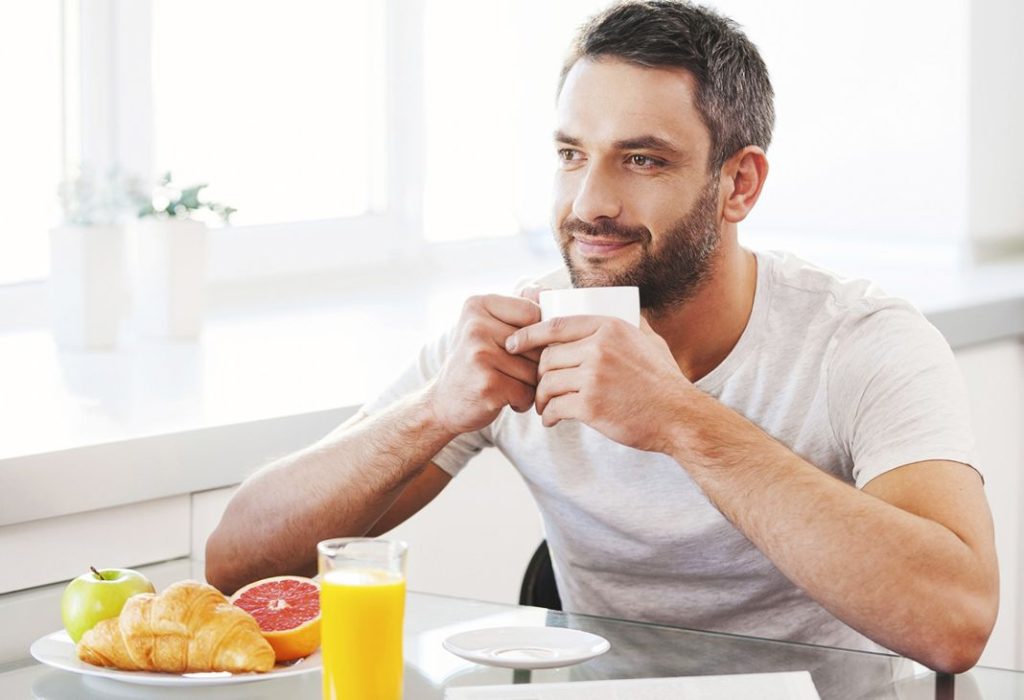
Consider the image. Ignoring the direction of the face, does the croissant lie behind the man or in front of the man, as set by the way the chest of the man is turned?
in front

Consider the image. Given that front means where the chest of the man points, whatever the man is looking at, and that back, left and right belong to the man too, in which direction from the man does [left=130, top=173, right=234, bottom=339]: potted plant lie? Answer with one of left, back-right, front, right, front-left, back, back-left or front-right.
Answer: right

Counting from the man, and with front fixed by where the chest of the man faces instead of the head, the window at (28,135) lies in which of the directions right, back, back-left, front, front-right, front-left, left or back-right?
right

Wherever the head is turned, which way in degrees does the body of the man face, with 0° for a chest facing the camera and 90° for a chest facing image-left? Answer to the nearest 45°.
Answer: approximately 45°

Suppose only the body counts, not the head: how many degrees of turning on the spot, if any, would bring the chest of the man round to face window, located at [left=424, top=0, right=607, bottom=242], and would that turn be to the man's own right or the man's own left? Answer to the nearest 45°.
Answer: approximately 135° to the man's own right

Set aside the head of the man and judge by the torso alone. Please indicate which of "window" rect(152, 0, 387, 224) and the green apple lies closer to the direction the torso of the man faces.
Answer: the green apple

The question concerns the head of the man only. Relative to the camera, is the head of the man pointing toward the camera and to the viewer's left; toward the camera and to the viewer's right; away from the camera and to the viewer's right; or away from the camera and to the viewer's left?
toward the camera and to the viewer's left

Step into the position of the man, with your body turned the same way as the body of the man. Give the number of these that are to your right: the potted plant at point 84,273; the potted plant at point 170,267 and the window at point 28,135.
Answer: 3

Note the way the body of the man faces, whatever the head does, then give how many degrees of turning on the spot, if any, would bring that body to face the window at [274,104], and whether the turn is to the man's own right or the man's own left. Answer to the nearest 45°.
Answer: approximately 90° to the man's own right
